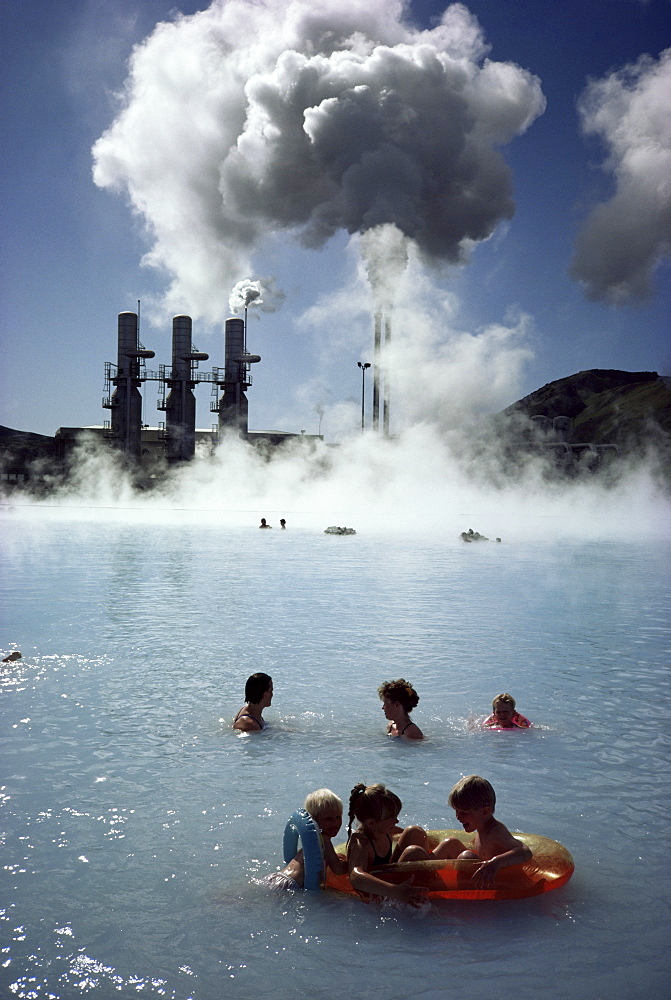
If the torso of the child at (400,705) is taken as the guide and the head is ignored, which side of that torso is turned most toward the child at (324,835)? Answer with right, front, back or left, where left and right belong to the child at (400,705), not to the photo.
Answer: left

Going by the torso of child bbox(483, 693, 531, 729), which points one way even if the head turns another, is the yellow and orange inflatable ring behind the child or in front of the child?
in front

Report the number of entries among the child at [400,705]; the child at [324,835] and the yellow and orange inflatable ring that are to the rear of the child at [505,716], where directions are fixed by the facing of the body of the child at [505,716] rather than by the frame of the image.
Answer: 0

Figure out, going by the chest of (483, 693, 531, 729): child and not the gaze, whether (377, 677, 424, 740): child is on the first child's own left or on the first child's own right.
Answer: on the first child's own right

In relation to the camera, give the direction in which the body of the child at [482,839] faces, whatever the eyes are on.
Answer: to the viewer's left

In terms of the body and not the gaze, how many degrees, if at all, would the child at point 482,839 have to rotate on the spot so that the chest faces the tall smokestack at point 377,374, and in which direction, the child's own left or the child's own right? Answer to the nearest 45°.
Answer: approximately 90° to the child's own right

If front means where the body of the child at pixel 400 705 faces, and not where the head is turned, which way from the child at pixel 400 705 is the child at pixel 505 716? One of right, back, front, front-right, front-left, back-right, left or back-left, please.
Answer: back-right

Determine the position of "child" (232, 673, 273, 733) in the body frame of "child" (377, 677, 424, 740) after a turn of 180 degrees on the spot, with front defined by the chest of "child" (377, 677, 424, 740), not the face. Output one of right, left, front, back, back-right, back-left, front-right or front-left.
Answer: back

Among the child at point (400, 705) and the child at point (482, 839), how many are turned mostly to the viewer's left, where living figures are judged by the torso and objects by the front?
2

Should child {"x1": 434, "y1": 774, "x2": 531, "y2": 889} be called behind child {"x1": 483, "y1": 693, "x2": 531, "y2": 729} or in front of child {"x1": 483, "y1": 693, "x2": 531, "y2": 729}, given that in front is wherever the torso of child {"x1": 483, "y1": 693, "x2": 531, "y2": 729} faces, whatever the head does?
in front

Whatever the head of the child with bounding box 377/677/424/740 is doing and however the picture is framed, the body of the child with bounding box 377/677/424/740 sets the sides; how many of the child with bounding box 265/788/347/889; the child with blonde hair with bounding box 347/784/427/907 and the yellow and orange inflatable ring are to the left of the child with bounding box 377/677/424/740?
3

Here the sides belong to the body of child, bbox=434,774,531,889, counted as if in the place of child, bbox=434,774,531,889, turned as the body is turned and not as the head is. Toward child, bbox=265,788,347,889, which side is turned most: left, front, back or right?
front

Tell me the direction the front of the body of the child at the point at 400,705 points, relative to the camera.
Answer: to the viewer's left

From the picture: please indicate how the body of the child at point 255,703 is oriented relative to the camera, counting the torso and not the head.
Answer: to the viewer's right

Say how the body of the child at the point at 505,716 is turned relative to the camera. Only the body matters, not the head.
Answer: toward the camera

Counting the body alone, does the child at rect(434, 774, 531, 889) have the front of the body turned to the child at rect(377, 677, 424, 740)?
no

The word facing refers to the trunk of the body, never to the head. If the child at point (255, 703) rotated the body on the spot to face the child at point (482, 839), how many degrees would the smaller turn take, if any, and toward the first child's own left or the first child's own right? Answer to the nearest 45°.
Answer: approximately 90° to the first child's own right

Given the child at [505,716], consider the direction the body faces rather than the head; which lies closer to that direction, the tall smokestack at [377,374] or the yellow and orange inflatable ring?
the yellow and orange inflatable ring

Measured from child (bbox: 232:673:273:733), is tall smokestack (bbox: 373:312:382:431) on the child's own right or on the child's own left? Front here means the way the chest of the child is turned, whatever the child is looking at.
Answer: on the child's own left
